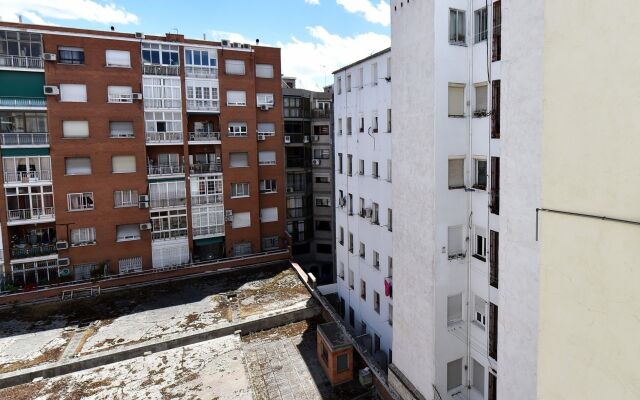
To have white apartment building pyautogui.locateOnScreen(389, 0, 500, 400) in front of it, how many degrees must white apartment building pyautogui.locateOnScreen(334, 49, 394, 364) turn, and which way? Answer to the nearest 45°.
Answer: approximately 45° to its left

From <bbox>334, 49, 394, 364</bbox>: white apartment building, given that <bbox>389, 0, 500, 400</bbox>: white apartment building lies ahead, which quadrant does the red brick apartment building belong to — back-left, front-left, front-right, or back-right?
back-right

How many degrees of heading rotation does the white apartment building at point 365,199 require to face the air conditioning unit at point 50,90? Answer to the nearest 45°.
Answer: approximately 45° to its right

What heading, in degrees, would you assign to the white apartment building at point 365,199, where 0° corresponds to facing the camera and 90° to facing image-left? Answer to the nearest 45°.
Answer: approximately 45°

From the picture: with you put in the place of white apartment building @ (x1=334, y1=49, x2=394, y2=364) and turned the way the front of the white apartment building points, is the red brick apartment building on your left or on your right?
on your right
